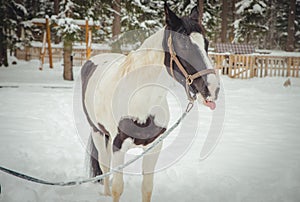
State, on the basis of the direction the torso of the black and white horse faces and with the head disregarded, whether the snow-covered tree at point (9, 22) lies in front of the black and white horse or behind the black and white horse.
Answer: behind

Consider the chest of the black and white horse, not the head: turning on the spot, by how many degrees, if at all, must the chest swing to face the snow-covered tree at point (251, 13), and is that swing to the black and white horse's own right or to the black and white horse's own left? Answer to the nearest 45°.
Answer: approximately 135° to the black and white horse's own left

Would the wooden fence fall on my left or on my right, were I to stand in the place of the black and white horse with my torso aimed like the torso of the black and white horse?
on my left

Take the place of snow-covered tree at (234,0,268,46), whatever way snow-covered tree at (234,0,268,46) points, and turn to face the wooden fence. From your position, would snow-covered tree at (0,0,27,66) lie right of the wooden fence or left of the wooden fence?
right

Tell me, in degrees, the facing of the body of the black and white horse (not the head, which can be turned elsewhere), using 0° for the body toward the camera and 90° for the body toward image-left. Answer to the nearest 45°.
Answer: approximately 315°
